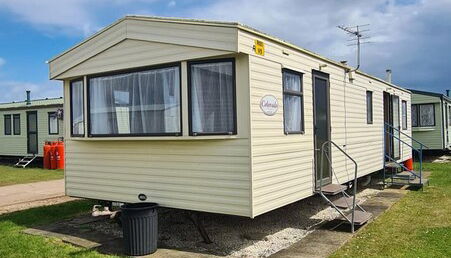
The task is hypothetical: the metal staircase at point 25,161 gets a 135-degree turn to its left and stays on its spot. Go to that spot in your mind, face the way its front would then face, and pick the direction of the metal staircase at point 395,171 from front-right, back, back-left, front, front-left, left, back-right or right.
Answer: front-right

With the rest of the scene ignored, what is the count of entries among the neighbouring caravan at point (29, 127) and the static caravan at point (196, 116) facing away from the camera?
0

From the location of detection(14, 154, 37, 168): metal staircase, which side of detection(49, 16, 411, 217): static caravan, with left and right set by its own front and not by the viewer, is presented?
right

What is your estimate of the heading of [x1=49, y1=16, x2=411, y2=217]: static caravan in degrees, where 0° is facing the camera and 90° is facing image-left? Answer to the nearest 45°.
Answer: approximately 45°

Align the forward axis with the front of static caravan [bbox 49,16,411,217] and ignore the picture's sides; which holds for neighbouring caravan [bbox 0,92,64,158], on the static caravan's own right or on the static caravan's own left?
on the static caravan's own right

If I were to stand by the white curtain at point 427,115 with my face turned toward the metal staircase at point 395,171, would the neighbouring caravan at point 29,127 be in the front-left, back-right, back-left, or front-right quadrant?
front-right

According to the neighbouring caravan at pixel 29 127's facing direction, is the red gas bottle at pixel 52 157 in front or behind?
in front

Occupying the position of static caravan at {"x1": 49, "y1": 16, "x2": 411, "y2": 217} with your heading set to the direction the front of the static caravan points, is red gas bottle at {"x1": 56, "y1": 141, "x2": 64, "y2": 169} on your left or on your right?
on your right

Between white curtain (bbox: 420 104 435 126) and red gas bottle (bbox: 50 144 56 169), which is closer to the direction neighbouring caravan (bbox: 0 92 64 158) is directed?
the red gas bottle

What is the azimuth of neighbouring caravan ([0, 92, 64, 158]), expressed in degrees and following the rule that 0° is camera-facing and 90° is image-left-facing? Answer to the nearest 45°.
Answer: approximately 0°
